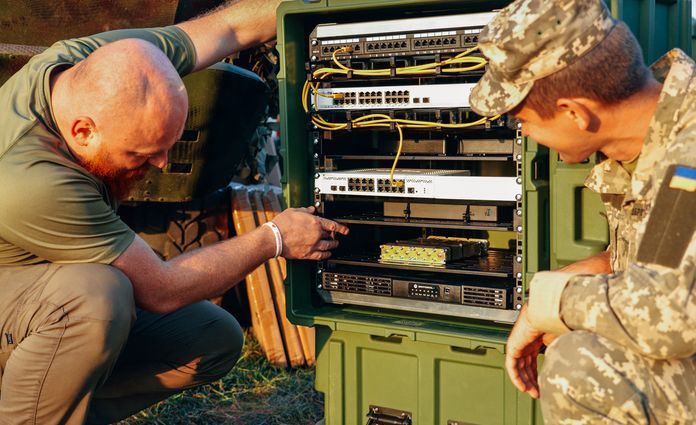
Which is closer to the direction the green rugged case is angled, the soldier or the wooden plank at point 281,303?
the soldier

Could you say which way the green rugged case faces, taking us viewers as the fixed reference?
facing the viewer

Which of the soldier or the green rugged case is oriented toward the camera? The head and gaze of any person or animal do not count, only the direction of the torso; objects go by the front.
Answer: the green rugged case

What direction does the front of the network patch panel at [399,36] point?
toward the camera

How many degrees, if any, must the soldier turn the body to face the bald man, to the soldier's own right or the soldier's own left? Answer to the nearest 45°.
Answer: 0° — they already face them

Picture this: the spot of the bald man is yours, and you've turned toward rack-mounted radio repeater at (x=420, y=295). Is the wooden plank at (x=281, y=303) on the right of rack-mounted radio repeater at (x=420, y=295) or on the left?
left

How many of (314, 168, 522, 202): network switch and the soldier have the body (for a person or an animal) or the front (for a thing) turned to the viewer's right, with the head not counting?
0

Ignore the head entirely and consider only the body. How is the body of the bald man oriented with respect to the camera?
to the viewer's right

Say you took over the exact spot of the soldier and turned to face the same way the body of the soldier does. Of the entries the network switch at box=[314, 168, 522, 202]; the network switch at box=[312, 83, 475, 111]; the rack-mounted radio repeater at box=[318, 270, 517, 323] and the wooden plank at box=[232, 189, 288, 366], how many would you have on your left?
0

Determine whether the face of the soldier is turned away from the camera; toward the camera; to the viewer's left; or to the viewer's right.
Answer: to the viewer's left

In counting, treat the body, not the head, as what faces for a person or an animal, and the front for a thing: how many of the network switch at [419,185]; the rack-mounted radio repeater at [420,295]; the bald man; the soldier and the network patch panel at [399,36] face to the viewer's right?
1

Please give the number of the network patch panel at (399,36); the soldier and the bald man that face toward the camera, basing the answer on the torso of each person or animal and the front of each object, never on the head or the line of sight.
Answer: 1

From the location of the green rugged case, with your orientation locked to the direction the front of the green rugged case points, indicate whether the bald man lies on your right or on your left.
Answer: on your right

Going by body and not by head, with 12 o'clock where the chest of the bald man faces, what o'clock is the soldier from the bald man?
The soldier is roughly at 1 o'clock from the bald man.

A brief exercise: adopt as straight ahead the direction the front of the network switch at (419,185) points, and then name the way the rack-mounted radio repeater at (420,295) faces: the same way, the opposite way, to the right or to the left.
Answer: the same way

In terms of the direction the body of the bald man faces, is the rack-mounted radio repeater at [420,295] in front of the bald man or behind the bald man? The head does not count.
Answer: in front

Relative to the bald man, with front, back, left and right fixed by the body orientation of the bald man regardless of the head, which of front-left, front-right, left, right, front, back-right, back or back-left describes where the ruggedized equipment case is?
front
